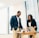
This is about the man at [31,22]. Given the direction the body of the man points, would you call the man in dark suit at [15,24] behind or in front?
in front

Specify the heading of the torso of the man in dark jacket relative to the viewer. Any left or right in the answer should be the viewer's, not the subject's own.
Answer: facing the viewer and to the right of the viewer

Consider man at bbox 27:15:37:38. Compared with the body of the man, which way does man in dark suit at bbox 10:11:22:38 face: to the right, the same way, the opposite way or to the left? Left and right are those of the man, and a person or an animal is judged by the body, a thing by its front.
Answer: to the left

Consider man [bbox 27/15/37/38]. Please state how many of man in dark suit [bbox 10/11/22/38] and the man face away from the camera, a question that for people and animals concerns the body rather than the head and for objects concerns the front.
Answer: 0

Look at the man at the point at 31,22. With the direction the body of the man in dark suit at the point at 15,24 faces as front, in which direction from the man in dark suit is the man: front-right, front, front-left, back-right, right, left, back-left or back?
front-left

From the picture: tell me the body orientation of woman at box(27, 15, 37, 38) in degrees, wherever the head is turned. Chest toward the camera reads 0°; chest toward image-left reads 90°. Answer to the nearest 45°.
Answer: approximately 45°
